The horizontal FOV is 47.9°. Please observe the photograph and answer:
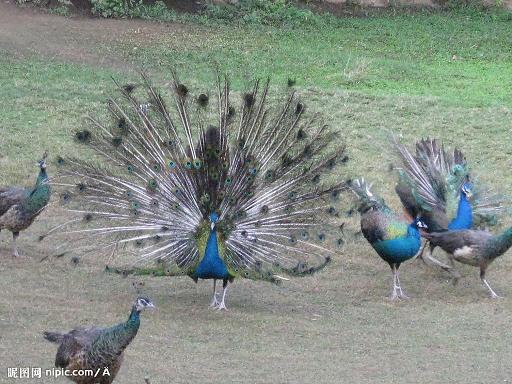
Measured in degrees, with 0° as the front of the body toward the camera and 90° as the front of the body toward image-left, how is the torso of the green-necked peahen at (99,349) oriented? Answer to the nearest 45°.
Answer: approximately 270°

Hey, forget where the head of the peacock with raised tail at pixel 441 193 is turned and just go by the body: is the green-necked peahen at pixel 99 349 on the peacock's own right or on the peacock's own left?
on the peacock's own right

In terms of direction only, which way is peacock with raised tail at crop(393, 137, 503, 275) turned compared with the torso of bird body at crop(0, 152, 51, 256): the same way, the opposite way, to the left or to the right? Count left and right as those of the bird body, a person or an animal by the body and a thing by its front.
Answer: to the right

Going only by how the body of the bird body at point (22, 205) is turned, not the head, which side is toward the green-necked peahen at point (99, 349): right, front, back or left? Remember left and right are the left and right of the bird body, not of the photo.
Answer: right

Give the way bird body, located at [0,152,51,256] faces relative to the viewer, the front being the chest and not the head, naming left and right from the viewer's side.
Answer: facing to the right of the viewer

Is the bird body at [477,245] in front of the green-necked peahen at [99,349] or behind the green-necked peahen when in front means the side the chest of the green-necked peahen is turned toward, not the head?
in front
